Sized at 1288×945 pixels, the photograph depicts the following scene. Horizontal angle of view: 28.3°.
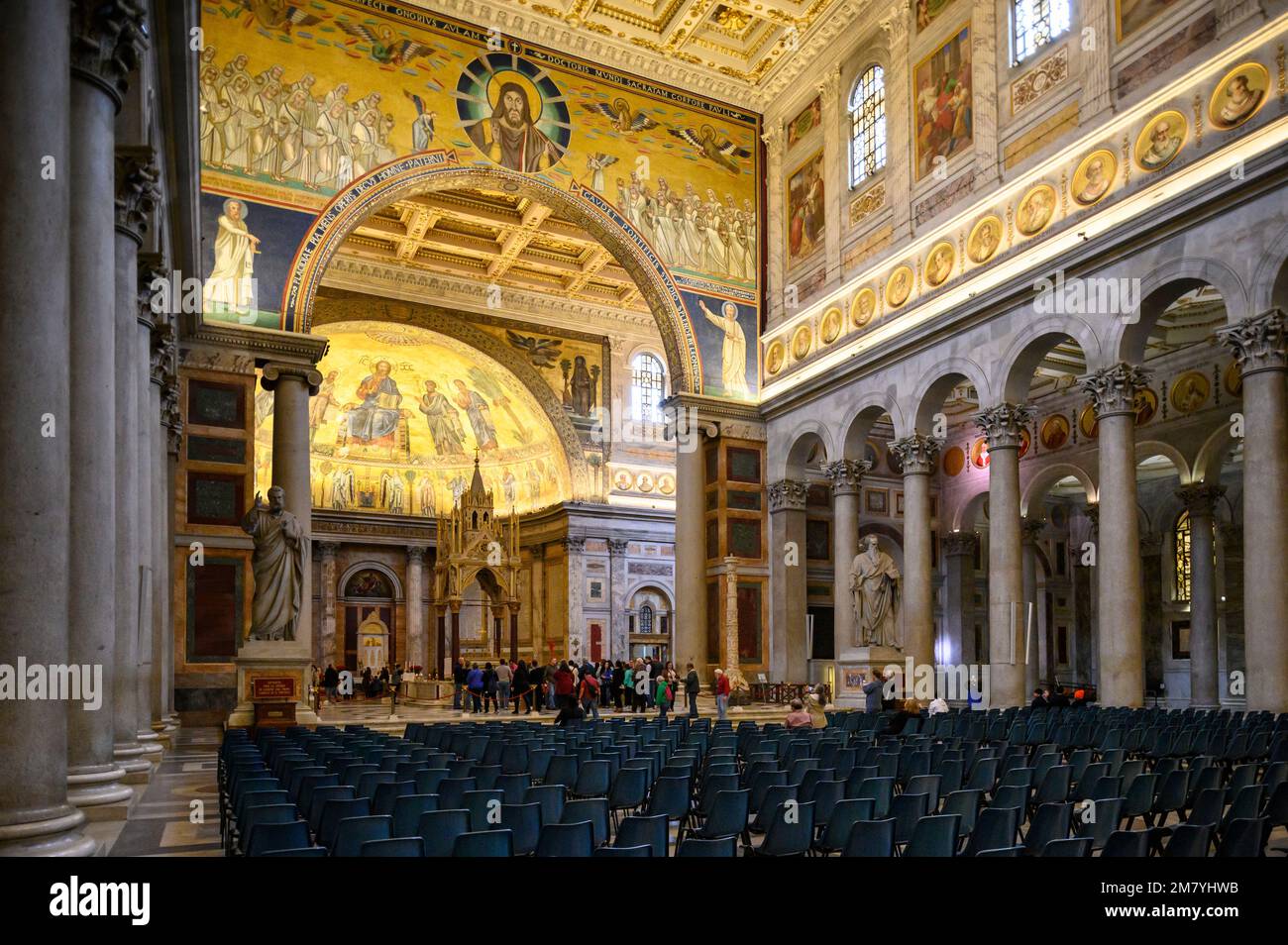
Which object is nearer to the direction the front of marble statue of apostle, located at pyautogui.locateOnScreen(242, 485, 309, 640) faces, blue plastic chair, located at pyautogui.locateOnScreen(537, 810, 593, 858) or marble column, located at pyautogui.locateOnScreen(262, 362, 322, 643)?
the blue plastic chair

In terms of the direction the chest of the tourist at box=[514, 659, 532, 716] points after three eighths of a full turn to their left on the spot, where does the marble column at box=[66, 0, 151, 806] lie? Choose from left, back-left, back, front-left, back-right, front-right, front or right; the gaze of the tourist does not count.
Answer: front-left

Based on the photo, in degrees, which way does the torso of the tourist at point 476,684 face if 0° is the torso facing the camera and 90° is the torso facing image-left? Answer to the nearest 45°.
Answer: approximately 180°

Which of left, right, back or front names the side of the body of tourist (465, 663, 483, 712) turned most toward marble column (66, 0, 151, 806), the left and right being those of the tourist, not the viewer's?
back

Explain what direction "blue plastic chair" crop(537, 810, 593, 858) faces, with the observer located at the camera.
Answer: facing away from the viewer

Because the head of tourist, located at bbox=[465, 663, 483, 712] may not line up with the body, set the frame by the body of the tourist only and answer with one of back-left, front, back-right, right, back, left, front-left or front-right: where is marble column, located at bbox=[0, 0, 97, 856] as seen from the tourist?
back

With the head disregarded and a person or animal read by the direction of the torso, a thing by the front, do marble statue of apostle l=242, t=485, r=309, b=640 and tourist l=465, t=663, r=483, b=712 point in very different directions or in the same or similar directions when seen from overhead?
very different directions

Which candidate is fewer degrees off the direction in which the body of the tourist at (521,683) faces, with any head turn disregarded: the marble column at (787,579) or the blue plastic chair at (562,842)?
the marble column

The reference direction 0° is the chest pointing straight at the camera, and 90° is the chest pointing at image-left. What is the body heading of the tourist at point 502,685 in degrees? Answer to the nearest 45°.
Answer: approximately 180°
